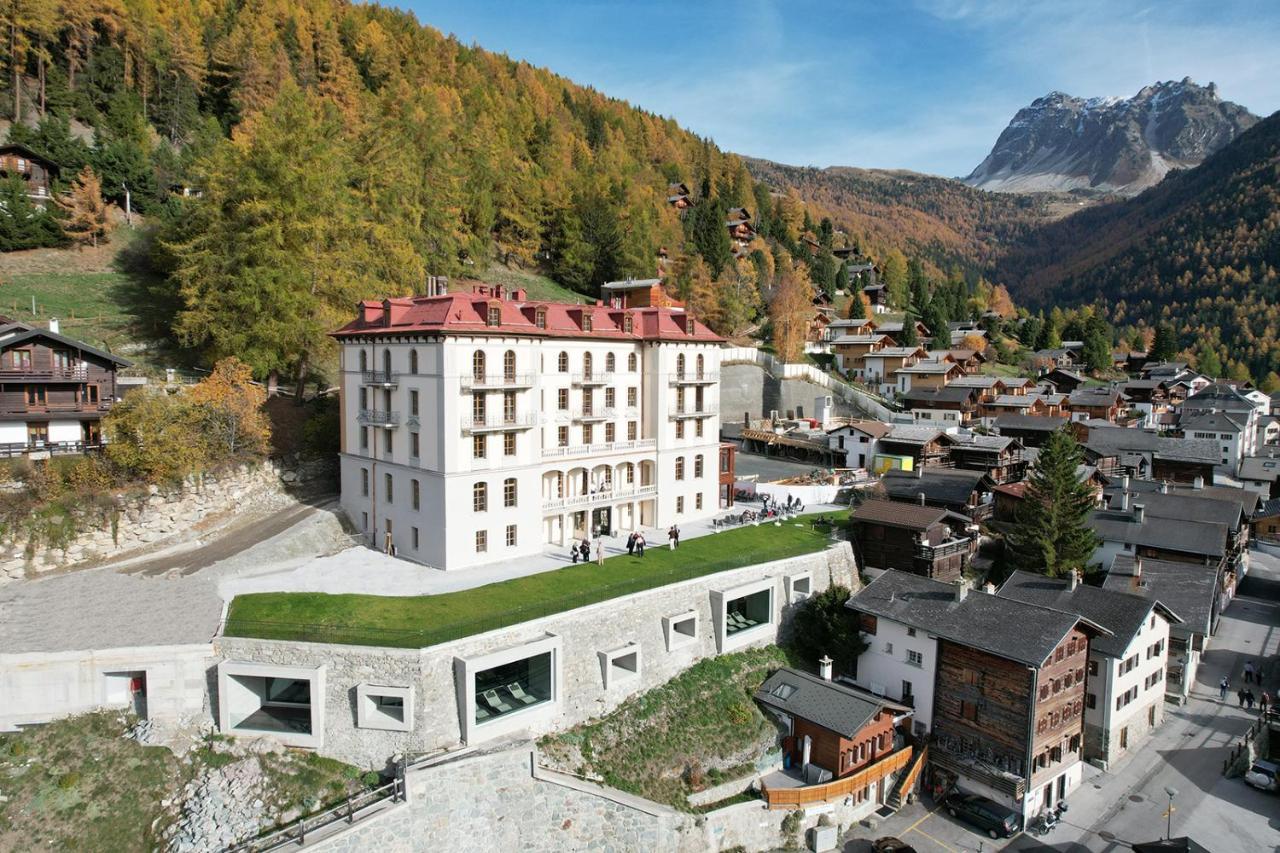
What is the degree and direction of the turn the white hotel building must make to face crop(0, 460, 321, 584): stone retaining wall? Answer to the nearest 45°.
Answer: approximately 135° to its right

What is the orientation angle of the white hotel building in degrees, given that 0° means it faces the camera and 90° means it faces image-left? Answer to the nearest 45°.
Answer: approximately 315°

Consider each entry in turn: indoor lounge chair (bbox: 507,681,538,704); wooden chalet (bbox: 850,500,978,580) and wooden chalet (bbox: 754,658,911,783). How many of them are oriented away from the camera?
0

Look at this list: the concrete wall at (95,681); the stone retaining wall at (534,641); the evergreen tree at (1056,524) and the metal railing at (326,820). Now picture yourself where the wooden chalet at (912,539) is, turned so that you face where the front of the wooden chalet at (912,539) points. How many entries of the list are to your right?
3

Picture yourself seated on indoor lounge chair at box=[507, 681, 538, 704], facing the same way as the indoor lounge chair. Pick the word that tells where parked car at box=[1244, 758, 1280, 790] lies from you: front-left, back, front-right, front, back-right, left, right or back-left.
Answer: front-left

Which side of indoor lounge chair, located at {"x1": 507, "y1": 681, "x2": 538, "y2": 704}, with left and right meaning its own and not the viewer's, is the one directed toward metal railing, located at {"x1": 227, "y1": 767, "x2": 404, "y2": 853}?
right

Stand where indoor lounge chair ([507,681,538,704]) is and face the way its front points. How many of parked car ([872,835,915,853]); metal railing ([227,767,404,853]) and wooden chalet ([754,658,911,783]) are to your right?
1

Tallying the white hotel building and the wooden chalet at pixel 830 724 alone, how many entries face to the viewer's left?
0

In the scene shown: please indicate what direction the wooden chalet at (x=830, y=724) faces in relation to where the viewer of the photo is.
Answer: facing the viewer and to the right of the viewer

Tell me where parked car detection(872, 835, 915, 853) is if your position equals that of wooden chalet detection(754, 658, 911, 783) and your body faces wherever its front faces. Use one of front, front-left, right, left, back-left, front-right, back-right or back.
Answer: front
